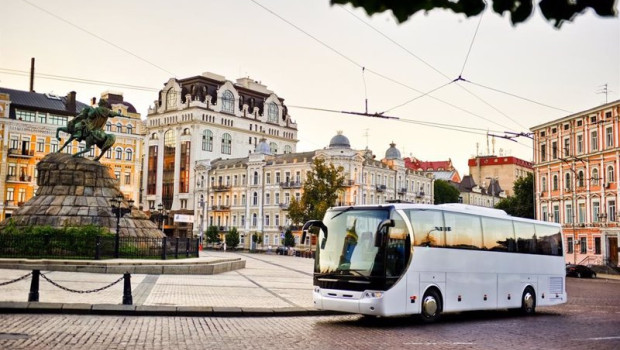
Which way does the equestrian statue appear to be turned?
to the viewer's left

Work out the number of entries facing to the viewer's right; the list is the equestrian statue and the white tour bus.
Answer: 0

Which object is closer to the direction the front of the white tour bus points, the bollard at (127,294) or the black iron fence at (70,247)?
the bollard

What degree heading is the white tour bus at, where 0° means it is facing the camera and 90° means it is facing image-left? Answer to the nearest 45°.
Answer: approximately 45°

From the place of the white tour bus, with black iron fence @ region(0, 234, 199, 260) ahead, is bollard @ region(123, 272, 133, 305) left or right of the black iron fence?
left

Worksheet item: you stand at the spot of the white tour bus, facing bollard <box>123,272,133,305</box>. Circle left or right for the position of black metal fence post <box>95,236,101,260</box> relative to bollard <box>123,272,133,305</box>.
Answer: right
